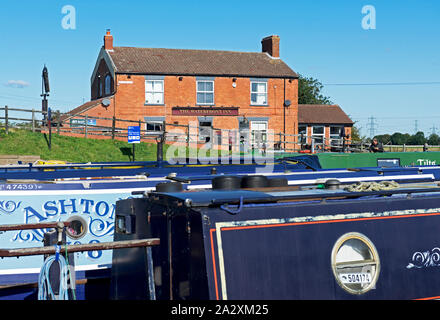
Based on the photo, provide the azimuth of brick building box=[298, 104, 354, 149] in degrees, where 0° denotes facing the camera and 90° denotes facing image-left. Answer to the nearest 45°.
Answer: approximately 0°

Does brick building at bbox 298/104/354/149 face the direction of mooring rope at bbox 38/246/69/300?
yes

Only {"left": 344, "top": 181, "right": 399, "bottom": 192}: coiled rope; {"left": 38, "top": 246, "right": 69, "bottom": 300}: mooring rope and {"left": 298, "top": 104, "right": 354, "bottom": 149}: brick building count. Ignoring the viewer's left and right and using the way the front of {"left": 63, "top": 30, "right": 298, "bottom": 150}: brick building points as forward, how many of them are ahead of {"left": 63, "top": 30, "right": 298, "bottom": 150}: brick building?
2

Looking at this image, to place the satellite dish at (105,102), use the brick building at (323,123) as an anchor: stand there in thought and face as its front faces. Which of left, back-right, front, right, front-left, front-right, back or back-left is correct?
front-right

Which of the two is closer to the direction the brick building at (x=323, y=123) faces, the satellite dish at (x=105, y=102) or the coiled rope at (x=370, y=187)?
the coiled rope

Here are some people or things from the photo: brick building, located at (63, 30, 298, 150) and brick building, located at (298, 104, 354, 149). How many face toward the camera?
2

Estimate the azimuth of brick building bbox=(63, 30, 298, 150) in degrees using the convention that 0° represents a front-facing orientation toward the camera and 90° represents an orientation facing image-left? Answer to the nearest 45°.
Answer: approximately 0°

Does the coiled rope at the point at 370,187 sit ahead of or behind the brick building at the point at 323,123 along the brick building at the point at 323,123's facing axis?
ahead

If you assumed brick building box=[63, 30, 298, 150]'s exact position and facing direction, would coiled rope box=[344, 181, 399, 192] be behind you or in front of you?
in front
